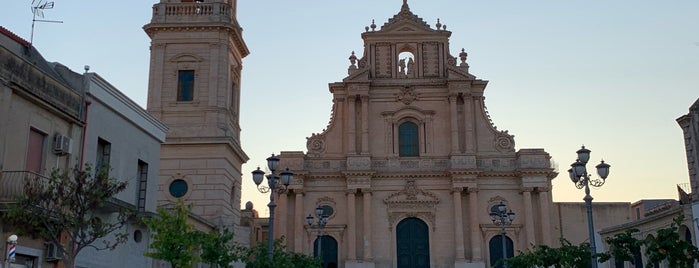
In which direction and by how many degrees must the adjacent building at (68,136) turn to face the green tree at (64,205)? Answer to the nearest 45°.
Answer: approximately 45° to its right

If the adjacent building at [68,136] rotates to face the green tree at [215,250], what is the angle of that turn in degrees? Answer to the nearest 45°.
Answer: approximately 45° to its left

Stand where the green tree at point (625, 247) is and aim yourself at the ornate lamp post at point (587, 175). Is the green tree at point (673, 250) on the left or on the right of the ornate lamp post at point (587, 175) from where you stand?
left

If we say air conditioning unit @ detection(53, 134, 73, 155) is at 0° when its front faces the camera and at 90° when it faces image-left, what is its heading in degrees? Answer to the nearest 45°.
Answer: approximately 315°

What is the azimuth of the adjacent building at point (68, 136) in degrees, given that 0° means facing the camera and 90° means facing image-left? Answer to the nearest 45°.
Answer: approximately 315°

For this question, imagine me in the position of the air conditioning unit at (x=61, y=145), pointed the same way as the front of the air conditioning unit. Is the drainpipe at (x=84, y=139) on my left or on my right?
on my left

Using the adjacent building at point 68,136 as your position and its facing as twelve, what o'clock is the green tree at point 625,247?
The green tree is roughly at 11 o'clock from the adjacent building.

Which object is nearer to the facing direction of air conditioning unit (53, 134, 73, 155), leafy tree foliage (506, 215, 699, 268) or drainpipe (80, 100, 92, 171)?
the leafy tree foliage

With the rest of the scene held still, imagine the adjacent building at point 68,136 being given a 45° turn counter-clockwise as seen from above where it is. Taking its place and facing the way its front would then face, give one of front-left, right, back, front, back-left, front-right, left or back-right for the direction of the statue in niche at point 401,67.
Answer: front-left

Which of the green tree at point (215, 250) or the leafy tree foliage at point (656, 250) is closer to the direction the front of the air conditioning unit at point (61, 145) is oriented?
the leafy tree foliage
